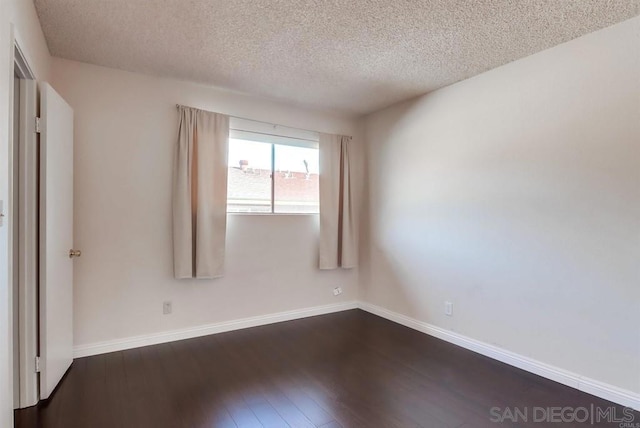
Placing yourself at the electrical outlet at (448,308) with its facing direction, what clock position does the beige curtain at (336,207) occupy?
The beige curtain is roughly at 2 o'clock from the electrical outlet.

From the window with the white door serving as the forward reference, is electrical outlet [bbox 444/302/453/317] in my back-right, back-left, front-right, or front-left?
back-left

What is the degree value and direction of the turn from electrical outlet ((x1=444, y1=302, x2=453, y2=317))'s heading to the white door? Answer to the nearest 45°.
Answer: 0° — it already faces it

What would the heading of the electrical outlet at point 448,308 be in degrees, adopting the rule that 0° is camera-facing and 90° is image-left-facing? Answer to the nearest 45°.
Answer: approximately 45°

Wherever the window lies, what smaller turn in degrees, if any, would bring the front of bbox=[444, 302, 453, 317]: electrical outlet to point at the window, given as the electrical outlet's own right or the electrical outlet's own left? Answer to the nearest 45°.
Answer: approximately 45° to the electrical outlet's own right

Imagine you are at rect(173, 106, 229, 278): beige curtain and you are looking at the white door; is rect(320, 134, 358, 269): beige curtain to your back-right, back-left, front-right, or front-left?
back-left

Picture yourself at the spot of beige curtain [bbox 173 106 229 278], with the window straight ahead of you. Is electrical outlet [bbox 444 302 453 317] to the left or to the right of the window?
right
